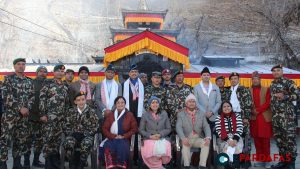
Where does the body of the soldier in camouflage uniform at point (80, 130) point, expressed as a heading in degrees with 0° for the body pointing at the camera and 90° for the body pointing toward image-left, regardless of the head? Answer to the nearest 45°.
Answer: approximately 0°

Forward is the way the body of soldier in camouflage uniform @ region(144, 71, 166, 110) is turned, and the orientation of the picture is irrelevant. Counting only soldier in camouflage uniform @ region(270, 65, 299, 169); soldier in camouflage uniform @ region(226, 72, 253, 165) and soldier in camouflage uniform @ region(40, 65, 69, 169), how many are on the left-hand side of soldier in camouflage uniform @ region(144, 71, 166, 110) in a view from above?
2

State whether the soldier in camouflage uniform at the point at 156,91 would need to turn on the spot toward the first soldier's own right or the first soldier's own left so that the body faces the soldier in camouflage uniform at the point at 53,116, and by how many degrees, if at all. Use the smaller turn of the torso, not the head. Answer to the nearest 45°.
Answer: approximately 90° to the first soldier's own right

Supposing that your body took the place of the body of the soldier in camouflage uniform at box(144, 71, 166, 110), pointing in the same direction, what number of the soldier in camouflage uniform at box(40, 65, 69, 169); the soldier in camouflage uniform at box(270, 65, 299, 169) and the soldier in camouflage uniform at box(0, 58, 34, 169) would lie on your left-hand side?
1

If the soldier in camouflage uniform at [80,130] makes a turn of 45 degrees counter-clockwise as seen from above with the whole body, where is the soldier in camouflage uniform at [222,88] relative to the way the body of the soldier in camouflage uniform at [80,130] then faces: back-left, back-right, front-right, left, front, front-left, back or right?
front-left

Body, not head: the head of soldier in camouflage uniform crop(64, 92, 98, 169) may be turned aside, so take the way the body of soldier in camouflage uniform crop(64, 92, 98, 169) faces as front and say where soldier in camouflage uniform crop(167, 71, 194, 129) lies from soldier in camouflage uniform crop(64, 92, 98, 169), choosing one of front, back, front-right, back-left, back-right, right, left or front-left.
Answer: left

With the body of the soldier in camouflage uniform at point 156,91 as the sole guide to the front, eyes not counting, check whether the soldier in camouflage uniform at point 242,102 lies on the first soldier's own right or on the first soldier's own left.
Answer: on the first soldier's own left

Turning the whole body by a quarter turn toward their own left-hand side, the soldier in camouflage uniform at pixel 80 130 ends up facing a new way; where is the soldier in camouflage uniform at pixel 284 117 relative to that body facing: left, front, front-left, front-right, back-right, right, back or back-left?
front

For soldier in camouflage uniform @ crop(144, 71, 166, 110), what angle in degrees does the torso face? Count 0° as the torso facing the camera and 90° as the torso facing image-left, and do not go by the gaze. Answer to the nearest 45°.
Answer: approximately 0°

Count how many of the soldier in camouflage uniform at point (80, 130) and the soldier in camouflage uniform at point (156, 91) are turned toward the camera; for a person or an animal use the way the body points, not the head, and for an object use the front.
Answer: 2

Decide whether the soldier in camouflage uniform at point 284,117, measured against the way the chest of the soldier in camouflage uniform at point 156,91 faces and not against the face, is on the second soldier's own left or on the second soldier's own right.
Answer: on the second soldier's own left

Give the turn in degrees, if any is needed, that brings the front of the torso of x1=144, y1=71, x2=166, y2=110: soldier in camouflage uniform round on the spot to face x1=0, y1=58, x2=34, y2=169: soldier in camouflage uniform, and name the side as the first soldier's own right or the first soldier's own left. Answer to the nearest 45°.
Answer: approximately 90° to the first soldier's own right

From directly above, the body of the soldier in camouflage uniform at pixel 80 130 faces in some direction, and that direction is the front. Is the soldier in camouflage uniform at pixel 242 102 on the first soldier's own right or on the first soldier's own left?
on the first soldier's own left
